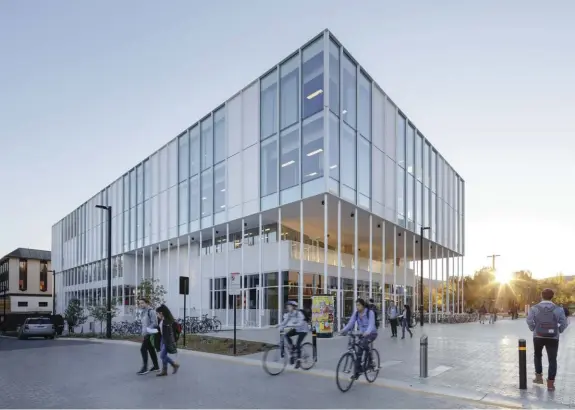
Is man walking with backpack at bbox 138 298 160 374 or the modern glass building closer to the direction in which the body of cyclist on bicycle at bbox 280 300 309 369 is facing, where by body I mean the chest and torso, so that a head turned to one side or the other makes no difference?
the man walking with backpack

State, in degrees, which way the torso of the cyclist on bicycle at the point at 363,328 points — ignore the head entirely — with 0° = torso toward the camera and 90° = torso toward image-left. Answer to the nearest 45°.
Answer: approximately 45°

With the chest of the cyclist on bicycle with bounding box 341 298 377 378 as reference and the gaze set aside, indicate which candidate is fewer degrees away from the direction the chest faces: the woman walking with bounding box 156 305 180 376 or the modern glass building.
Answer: the woman walking

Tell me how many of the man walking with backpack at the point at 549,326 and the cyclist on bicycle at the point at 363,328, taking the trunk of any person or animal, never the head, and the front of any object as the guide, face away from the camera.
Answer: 1

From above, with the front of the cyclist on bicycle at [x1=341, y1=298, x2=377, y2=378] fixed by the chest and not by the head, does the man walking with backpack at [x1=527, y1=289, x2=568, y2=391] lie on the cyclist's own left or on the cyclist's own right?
on the cyclist's own left

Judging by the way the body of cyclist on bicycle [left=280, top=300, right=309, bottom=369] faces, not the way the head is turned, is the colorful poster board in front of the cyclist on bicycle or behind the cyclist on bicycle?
behind

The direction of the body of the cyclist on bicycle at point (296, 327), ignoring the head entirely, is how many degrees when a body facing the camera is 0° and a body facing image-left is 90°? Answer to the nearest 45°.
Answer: approximately 45°

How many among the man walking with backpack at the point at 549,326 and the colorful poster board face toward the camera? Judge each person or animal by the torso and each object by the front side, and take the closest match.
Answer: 1

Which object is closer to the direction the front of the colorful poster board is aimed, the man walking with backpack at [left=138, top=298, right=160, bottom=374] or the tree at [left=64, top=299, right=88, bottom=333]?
the man walking with backpack

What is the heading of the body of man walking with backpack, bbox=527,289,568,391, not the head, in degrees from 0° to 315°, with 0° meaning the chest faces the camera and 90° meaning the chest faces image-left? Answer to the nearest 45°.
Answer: approximately 180°

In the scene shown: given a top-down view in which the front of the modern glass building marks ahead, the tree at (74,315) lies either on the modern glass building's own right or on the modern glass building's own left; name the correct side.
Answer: on the modern glass building's own right
